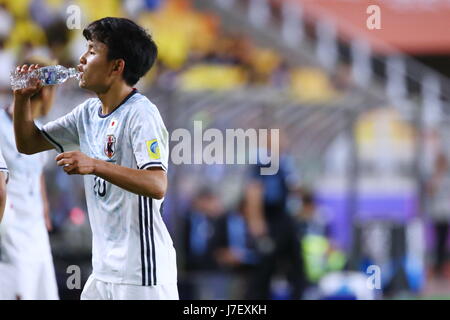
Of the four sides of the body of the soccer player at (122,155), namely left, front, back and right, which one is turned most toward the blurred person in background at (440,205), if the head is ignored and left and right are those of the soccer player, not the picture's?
back

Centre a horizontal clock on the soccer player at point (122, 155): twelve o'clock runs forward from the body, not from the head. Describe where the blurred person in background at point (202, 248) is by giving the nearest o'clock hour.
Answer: The blurred person in background is roughly at 5 o'clock from the soccer player.

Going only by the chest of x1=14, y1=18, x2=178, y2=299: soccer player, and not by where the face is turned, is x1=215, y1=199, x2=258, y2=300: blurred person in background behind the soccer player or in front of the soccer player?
behind

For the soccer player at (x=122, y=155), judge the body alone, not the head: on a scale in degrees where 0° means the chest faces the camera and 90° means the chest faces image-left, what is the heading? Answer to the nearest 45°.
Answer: approximately 45°

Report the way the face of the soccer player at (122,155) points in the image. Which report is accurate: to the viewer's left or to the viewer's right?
to the viewer's left

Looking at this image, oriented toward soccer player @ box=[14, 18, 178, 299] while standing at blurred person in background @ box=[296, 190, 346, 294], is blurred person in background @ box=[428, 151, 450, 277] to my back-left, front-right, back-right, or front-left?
back-left

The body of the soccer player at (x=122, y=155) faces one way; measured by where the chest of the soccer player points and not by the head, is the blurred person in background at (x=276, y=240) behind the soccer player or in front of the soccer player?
behind

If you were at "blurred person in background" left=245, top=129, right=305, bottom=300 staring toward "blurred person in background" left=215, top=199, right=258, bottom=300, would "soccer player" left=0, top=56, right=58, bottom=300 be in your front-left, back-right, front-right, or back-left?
back-left
